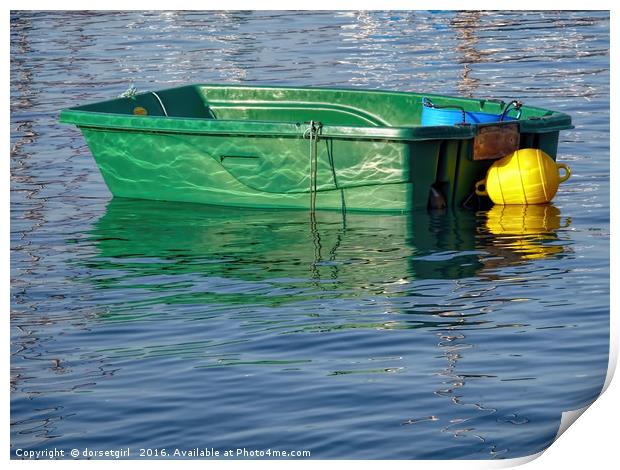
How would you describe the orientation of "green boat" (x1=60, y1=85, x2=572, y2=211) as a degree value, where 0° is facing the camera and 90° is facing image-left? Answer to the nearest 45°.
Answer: approximately 135°
